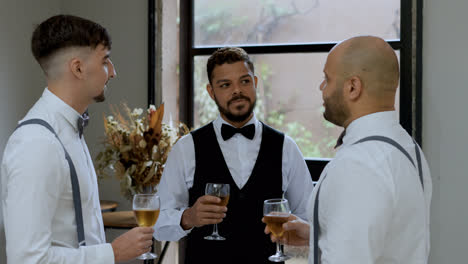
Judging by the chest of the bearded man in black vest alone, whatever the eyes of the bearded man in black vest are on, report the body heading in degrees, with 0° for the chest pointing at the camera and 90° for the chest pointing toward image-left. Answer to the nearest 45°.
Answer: approximately 0°

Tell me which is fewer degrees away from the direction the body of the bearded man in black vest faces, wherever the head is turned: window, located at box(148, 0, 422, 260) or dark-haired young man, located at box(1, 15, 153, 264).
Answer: the dark-haired young man

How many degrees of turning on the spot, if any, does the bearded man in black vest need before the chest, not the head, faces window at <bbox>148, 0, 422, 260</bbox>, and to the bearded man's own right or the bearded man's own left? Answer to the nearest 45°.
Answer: approximately 180°

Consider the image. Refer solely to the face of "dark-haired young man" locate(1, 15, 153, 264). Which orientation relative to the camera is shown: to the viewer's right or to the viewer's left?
to the viewer's right

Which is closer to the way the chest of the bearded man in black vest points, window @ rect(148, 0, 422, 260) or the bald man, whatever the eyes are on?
the bald man

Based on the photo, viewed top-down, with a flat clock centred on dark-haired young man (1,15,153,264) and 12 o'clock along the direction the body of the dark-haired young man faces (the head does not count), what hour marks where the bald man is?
The bald man is roughly at 1 o'clock from the dark-haired young man.

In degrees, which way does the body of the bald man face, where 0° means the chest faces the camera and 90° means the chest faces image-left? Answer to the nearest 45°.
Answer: approximately 135°

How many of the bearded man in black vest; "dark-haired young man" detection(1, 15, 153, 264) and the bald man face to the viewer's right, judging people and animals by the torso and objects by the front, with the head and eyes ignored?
1

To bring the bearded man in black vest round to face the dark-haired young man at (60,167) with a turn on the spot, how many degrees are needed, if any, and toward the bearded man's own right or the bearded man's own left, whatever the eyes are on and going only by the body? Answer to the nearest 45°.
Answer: approximately 45° to the bearded man's own right

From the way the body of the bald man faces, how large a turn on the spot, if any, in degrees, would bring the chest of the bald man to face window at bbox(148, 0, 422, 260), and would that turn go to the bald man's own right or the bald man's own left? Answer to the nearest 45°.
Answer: approximately 45° to the bald man's own right

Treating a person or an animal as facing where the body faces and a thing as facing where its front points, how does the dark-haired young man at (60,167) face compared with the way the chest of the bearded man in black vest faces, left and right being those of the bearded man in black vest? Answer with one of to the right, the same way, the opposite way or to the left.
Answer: to the left

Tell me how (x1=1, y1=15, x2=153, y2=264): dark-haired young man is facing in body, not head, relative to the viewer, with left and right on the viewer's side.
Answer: facing to the right of the viewer

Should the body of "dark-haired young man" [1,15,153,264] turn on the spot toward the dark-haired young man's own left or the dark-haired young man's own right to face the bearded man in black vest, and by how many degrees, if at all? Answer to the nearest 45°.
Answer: approximately 45° to the dark-haired young man's own left

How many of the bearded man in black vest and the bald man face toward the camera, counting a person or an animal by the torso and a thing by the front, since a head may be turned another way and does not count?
1
